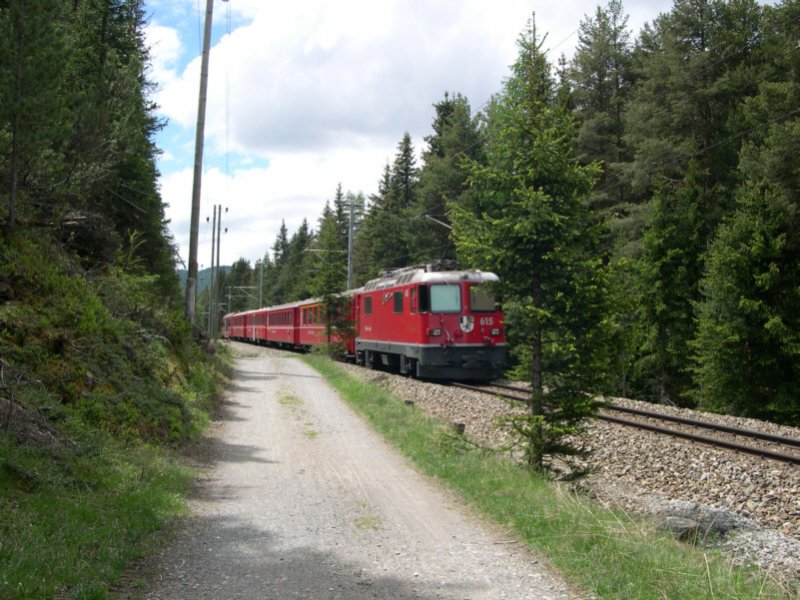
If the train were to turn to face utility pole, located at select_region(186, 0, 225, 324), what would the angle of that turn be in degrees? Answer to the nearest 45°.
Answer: approximately 135° to its right

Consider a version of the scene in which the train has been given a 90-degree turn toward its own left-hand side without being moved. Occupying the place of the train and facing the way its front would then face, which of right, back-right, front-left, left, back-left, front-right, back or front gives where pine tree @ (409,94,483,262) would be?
front-left

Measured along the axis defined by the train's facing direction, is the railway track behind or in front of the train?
in front

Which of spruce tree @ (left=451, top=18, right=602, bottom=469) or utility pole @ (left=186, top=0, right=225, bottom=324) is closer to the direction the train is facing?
the spruce tree

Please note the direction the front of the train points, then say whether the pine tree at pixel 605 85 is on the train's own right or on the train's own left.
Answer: on the train's own left

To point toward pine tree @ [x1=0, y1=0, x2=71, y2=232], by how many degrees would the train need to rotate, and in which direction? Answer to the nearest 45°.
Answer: approximately 90° to its right

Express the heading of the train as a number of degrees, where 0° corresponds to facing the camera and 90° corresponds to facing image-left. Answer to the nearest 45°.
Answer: approximately 315°
